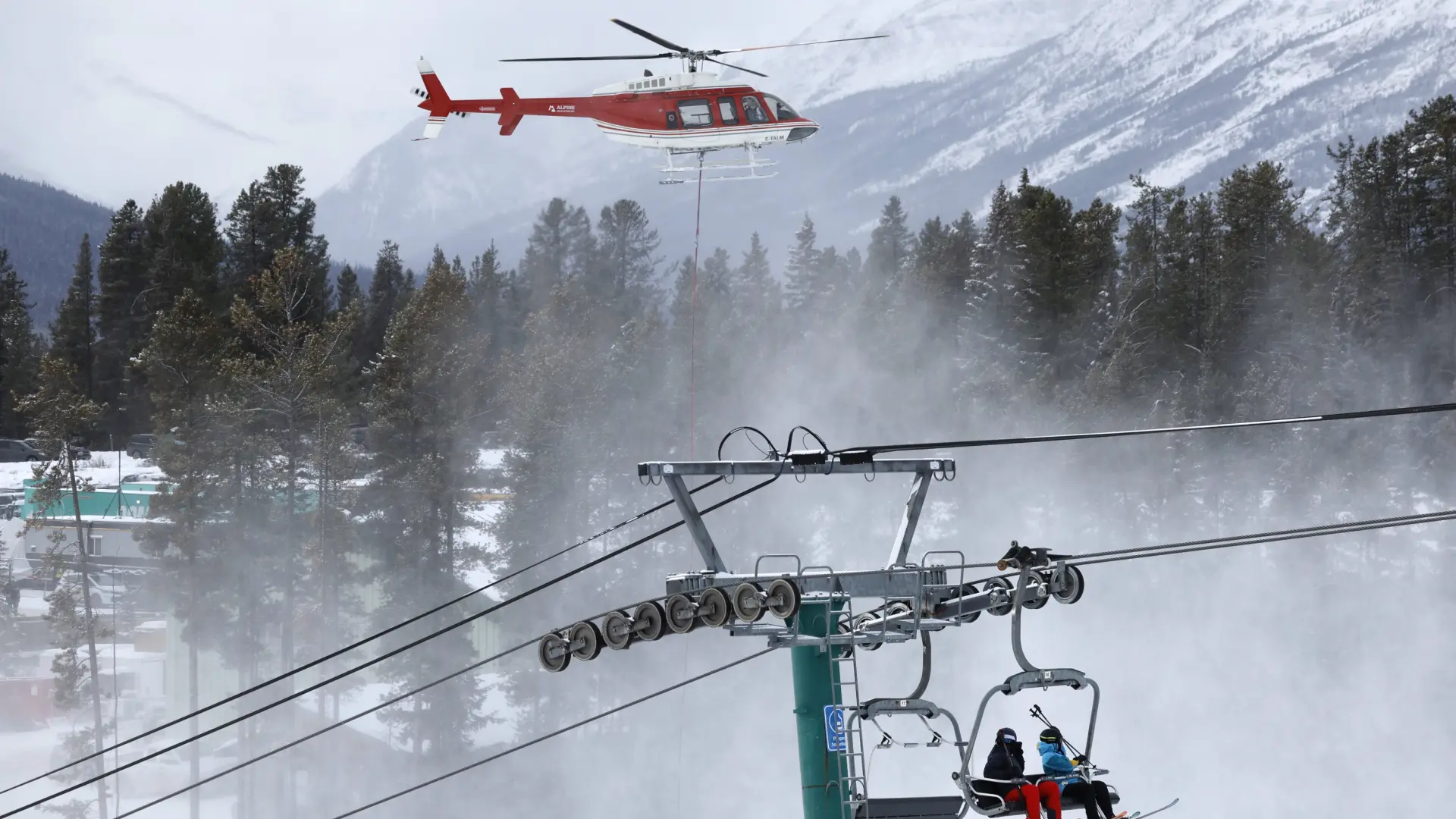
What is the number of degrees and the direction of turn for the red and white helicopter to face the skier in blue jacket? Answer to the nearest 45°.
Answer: approximately 90° to its right

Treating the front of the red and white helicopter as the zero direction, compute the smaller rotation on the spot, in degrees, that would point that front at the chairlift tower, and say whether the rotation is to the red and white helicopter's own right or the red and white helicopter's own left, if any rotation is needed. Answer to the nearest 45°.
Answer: approximately 90° to the red and white helicopter's own right

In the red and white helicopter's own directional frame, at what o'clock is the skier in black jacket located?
The skier in black jacket is roughly at 3 o'clock from the red and white helicopter.

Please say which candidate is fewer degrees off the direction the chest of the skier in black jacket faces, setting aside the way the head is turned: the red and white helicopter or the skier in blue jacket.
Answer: the skier in blue jacket

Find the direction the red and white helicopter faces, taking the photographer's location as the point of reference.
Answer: facing to the right of the viewer
